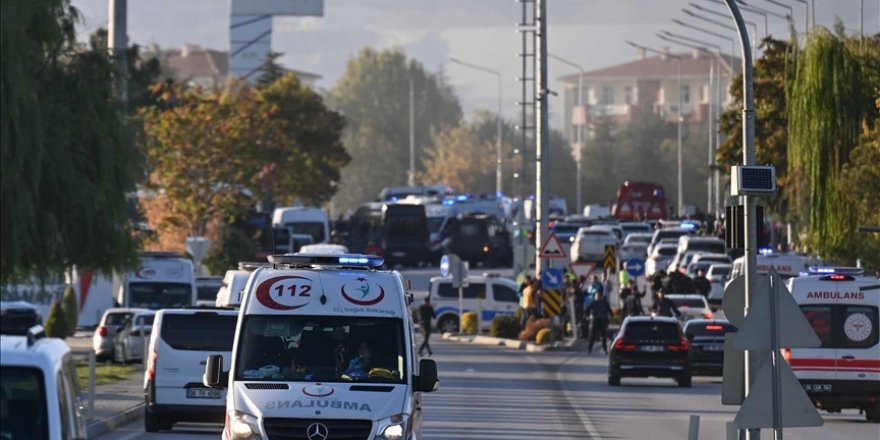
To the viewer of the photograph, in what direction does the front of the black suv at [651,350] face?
facing away from the viewer

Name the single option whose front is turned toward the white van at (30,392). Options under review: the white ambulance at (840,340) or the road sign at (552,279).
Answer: the road sign

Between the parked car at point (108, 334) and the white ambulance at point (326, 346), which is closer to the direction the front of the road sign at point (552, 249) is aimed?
the white ambulance

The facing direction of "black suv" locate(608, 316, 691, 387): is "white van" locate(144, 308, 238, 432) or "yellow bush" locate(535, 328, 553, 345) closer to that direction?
the yellow bush

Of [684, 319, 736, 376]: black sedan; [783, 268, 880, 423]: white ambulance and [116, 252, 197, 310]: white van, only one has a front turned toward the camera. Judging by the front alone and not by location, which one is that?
the white van

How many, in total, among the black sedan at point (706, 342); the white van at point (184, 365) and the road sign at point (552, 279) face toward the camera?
1

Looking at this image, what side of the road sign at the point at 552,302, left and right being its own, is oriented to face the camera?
front

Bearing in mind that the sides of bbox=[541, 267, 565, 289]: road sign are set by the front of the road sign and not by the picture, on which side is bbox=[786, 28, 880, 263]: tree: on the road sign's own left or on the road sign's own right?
on the road sign's own left

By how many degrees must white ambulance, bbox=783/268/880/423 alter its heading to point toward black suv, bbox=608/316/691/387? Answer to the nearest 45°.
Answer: approximately 45° to its left

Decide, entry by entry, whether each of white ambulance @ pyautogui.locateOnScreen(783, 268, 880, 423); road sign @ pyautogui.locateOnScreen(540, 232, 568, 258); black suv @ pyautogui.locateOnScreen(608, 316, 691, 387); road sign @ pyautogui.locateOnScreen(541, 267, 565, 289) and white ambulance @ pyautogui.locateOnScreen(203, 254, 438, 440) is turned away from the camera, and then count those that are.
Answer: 2

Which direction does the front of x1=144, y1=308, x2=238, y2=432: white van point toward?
away from the camera

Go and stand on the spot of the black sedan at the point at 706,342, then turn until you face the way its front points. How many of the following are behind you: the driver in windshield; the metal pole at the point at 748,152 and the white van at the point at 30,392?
3

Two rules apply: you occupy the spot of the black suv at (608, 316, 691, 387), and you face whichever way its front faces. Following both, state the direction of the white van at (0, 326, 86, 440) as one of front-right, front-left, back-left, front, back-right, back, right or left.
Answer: back

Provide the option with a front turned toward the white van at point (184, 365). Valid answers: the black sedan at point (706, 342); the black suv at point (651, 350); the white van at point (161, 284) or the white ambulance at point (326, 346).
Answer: the white van at point (161, 284)

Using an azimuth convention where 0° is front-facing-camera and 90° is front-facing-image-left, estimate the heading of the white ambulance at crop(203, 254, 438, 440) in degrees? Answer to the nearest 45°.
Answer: approximately 0°

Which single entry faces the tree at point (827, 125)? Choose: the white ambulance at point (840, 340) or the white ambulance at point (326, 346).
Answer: the white ambulance at point (840, 340)

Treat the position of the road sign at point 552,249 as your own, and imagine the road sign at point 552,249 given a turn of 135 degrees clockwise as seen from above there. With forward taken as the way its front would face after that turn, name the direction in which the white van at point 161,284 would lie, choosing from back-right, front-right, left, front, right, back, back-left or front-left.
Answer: front-left
